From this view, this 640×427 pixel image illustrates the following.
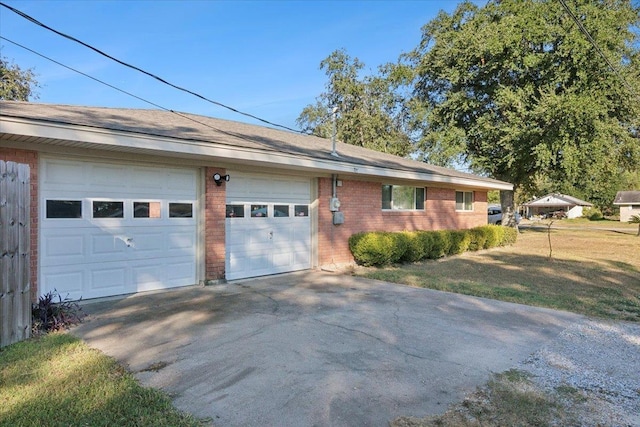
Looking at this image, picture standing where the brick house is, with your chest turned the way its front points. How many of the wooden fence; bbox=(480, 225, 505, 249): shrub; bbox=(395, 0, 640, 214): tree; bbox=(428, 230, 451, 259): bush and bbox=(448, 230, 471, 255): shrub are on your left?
4

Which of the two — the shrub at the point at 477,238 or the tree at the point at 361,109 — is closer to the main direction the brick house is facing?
the shrub

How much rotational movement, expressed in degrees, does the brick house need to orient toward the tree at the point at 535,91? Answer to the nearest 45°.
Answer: approximately 90° to its left

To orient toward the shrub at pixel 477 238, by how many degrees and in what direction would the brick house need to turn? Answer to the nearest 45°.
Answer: approximately 90° to its left

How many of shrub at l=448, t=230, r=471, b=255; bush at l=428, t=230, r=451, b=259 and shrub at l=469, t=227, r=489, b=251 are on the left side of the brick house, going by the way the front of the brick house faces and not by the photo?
3

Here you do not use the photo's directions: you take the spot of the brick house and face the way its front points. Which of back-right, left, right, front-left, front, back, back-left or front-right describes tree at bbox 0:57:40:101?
back

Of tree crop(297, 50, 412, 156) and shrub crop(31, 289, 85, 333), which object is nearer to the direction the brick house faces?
the shrub

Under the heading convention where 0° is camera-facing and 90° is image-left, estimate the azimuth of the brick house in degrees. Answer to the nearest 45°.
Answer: approximately 315°

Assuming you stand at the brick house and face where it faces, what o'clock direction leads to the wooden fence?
The wooden fence is roughly at 2 o'clock from the brick house.

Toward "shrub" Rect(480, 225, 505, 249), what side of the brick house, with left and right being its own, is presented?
left
